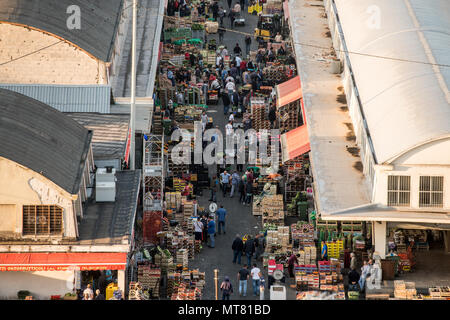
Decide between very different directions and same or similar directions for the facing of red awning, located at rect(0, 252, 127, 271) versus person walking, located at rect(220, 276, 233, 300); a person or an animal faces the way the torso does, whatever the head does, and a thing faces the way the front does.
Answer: very different directions

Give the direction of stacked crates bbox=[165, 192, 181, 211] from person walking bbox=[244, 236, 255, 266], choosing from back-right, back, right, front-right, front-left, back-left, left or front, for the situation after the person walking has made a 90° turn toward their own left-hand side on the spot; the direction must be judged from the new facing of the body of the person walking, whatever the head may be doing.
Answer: front-right

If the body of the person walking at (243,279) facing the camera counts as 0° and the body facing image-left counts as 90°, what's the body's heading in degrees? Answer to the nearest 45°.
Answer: approximately 180°

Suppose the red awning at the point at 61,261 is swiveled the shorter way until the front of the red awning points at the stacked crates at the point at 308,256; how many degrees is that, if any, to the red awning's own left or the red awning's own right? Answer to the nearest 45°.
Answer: approximately 90° to the red awning's own left

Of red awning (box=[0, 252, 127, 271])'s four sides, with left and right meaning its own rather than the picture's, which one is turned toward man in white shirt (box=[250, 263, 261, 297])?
left

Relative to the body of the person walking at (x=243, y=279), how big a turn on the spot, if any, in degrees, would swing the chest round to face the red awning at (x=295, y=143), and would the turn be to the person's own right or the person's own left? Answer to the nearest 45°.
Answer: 0° — they already face it

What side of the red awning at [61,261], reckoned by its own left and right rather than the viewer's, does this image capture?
front

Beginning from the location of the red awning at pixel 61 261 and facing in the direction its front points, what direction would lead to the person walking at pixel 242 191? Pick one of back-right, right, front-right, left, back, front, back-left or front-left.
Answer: back-left

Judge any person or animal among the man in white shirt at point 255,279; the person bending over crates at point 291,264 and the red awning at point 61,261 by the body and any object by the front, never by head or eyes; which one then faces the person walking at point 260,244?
the man in white shirt

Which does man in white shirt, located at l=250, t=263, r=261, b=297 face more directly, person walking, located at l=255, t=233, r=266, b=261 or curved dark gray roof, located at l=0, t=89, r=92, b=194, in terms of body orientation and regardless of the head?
the person walking

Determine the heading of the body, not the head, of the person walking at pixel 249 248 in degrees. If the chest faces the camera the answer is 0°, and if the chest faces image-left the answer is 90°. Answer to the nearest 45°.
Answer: approximately 180°
